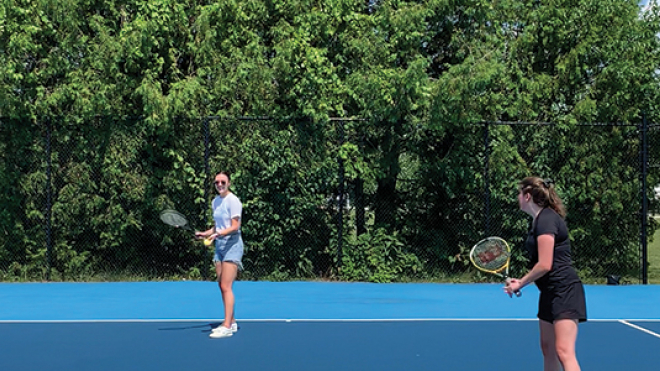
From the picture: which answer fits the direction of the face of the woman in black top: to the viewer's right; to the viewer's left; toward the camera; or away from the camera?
to the viewer's left

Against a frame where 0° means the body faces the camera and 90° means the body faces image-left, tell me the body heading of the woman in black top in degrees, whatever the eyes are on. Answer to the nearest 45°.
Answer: approximately 90°

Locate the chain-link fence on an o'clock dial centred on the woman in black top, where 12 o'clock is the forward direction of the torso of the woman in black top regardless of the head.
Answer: The chain-link fence is roughly at 2 o'clock from the woman in black top.
